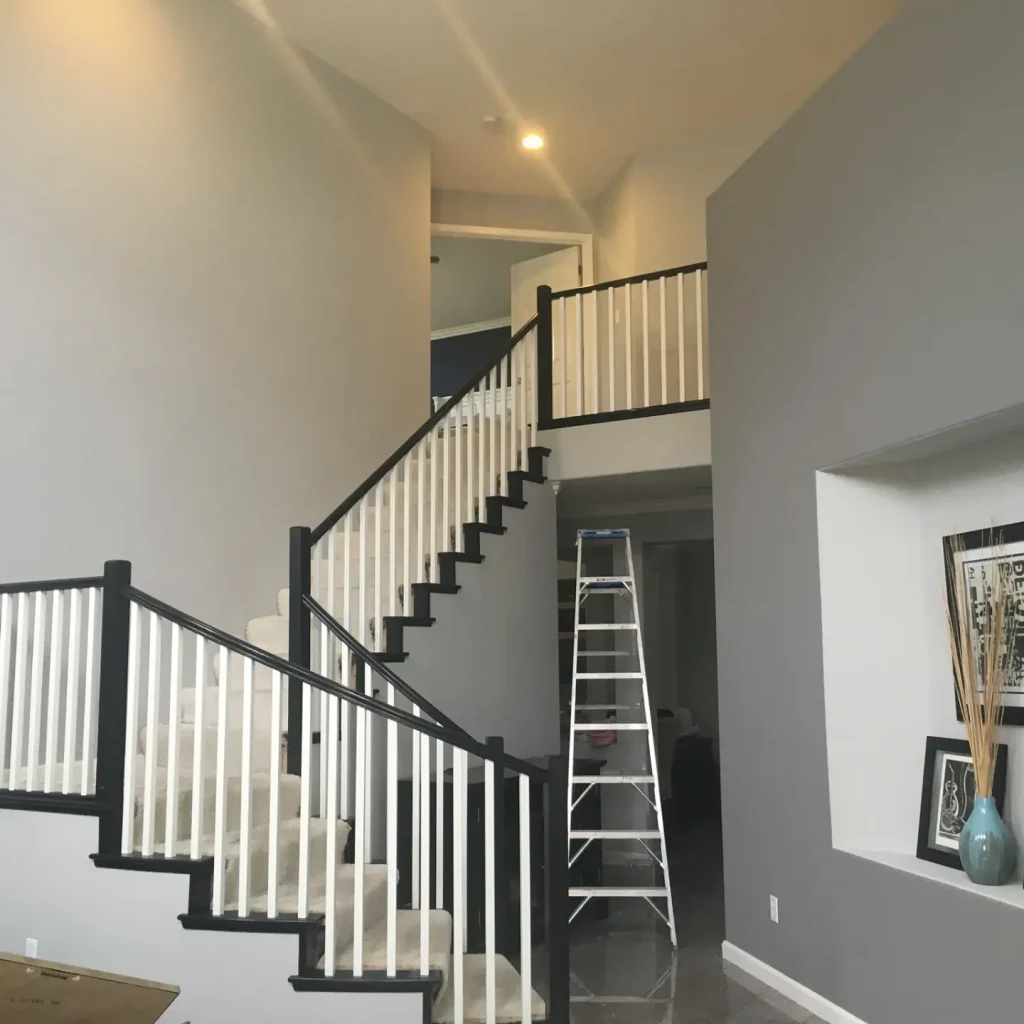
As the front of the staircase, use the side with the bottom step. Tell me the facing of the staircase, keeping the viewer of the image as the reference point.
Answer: facing the viewer and to the right of the viewer

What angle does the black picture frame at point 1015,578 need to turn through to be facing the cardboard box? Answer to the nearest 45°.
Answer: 0° — it already faces it

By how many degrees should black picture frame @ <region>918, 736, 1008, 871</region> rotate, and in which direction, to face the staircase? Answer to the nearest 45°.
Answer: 0° — it already faces it

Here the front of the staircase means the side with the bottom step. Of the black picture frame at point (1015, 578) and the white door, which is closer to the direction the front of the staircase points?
the black picture frame

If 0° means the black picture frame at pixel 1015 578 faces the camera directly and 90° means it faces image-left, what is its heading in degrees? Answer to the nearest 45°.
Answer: approximately 45°

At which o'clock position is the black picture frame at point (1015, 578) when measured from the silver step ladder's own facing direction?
The black picture frame is roughly at 11 o'clock from the silver step ladder.

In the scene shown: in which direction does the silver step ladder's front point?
toward the camera

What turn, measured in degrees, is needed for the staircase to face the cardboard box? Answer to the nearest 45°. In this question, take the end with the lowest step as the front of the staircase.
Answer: approximately 45° to its right

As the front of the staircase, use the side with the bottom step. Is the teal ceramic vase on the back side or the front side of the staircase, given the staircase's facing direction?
on the front side

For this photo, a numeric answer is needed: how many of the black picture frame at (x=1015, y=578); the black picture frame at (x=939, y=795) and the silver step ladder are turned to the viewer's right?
0

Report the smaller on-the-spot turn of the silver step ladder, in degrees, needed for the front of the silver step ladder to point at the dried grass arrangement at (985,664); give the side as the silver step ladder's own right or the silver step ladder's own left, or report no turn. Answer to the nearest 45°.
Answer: approximately 45° to the silver step ladder's own left

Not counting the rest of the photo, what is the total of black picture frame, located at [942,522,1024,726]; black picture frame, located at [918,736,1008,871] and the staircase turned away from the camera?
0
